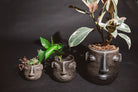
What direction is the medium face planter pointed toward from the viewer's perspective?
toward the camera

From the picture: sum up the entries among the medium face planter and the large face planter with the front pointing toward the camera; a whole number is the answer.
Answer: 2

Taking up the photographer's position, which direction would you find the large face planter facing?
facing the viewer

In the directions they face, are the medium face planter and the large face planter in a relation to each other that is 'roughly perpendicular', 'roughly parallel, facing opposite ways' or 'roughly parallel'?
roughly parallel

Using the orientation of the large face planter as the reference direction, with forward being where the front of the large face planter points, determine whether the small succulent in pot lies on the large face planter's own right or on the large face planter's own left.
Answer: on the large face planter's own right
